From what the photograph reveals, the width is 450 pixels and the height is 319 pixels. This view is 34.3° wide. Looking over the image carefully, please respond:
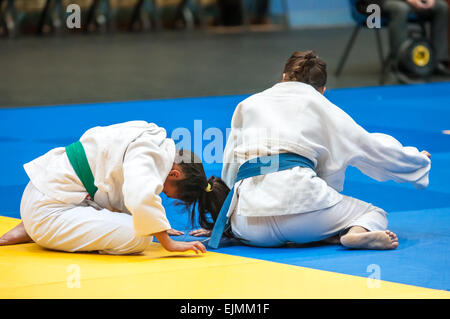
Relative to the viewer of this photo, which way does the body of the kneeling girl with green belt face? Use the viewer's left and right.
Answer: facing to the right of the viewer

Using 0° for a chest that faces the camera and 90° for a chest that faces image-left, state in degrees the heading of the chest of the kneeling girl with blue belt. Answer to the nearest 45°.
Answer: approximately 180°

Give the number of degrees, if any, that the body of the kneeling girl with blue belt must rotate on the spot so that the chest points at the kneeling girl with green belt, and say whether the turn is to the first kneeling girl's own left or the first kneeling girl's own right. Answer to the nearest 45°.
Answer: approximately 90° to the first kneeling girl's own left

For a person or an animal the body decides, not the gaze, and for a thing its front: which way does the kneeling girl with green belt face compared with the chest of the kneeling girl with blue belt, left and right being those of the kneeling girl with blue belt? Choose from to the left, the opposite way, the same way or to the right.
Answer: to the right

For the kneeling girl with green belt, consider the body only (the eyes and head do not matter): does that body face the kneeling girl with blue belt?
yes

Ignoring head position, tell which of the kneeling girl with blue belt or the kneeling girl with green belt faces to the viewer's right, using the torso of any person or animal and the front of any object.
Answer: the kneeling girl with green belt

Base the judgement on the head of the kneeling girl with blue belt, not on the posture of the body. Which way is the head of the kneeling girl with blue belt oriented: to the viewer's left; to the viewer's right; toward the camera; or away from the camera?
away from the camera

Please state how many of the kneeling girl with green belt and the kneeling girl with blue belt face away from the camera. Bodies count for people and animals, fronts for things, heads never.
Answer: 1
